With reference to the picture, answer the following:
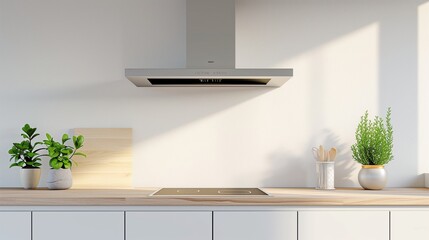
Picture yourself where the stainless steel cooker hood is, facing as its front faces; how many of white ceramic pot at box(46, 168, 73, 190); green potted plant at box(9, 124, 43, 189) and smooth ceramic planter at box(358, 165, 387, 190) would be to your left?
1

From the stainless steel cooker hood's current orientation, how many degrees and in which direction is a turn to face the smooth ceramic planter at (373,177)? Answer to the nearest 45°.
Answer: approximately 90° to its left

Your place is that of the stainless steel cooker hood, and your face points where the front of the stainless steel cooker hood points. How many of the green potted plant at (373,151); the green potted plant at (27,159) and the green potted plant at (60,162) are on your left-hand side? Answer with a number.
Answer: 1

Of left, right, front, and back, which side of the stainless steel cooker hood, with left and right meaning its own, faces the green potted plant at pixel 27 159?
right

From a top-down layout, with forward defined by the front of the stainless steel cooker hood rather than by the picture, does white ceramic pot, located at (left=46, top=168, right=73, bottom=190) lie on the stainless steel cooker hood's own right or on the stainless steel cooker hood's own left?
on the stainless steel cooker hood's own right

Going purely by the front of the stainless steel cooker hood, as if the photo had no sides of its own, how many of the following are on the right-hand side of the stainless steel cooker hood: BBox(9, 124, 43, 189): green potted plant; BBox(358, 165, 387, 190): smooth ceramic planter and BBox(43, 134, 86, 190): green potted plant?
2

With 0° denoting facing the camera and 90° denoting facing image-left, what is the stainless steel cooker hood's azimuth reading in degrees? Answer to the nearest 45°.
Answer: approximately 0°

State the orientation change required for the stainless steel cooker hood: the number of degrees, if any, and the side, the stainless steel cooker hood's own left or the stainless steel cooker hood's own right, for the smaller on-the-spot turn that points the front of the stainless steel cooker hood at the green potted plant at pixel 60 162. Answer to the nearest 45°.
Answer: approximately 90° to the stainless steel cooker hood's own right

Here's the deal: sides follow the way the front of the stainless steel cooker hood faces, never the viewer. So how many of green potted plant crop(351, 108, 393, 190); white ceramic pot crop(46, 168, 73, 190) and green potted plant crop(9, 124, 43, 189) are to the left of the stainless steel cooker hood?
1
